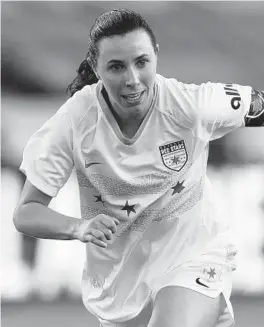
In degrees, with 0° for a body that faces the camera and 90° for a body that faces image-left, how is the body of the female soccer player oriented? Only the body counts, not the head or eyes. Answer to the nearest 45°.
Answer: approximately 0°
